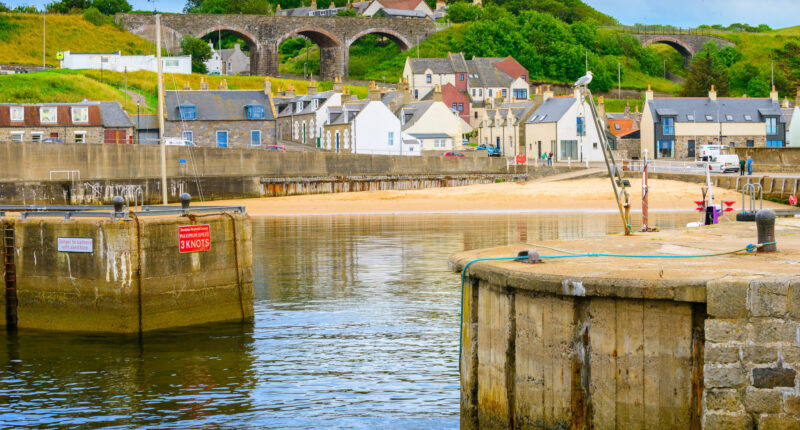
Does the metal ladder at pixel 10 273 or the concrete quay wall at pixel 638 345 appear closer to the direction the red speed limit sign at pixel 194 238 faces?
the concrete quay wall

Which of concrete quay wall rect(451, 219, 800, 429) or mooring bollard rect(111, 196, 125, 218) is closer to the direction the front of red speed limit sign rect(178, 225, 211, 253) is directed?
the concrete quay wall

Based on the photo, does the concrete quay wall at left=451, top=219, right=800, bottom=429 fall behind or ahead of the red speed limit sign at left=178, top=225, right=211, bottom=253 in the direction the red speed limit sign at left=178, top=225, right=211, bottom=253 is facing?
ahead

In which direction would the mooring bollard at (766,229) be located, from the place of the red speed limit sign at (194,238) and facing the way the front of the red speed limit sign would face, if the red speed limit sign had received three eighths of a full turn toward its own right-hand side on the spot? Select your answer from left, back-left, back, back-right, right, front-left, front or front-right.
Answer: back

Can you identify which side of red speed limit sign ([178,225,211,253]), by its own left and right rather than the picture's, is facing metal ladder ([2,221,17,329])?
right

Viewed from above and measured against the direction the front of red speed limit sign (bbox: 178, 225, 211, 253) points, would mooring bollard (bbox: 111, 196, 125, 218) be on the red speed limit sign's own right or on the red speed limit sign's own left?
on the red speed limit sign's own right

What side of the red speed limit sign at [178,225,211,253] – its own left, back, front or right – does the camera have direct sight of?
front
